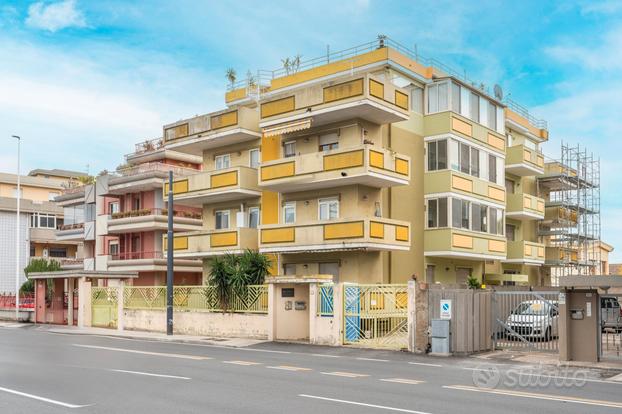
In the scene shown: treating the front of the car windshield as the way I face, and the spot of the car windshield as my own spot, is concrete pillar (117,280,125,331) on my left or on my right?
on my right

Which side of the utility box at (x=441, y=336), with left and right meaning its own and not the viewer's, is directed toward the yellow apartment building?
back

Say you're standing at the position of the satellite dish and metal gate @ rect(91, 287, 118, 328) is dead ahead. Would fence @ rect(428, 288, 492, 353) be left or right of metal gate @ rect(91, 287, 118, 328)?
left

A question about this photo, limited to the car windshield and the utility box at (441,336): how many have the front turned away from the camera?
0

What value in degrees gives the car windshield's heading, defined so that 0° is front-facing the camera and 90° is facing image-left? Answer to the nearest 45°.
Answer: approximately 45°

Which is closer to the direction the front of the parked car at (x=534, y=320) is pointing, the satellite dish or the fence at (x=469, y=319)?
the fence

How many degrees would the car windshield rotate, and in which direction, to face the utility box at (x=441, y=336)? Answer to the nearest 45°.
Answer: approximately 45° to its right

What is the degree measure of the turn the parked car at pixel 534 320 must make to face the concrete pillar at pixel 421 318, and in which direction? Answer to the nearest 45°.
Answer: approximately 45° to its right

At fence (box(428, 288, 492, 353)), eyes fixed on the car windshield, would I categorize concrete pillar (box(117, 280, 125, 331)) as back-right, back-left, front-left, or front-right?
back-left

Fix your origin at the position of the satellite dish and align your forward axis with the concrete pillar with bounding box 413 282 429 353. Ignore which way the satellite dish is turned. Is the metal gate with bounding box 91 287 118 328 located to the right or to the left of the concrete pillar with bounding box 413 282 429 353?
right

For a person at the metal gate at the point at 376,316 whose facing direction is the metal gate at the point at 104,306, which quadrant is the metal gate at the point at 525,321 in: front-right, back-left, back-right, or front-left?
back-right

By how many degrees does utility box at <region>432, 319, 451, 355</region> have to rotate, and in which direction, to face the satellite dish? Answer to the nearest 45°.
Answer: approximately 180°
